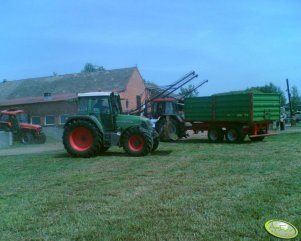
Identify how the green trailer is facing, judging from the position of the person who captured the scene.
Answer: facing away from the viewer and to the left of the viewer

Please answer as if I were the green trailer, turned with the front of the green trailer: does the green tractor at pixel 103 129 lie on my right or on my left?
on my left

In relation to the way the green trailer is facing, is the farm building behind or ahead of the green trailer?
ahead
